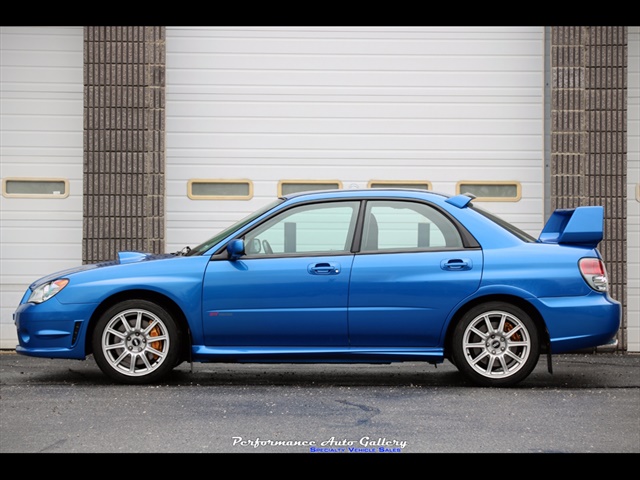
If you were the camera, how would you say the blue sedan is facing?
facing to the left of the viewer

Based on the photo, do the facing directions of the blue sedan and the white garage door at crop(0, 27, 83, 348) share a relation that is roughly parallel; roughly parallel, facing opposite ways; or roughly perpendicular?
roughly perpendicular

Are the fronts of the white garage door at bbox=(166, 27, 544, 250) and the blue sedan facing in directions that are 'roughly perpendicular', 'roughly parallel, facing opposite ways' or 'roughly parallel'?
roughly perpendicular

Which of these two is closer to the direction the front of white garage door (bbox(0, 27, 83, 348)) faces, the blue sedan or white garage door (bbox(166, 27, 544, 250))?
the blue sedan

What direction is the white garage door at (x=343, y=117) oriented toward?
toward the camera

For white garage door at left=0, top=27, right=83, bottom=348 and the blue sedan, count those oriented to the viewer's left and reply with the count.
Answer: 1

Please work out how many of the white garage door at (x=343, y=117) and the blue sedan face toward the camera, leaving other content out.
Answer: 1

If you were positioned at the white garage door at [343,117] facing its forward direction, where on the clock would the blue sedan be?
The blue sedan is roughly at 12 o'clock from the white garage door.

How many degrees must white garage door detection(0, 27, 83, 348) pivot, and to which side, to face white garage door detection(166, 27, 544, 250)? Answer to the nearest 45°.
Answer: approximately 90° to its left

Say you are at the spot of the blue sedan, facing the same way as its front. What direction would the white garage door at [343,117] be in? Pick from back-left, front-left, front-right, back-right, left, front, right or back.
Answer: right

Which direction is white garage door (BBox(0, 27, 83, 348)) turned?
toward the camera

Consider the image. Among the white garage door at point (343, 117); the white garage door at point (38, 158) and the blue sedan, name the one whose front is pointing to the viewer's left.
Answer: the blue sedan

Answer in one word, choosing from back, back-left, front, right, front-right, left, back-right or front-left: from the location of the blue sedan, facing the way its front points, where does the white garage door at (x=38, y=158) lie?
front-right

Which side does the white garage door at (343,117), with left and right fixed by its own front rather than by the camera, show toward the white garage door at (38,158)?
right

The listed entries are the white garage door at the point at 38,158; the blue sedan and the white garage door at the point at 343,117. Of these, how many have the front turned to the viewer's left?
1

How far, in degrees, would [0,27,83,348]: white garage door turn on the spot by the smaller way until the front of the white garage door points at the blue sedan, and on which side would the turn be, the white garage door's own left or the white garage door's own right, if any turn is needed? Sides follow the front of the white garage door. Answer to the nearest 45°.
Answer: approximately 45° to the white garage door's own left
